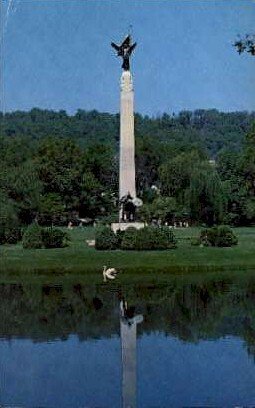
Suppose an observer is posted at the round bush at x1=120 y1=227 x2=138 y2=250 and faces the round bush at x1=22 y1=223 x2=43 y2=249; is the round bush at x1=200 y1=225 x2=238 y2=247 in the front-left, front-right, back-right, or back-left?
back-right

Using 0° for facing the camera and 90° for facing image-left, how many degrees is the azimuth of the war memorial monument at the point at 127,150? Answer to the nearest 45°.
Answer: approximately 0°
